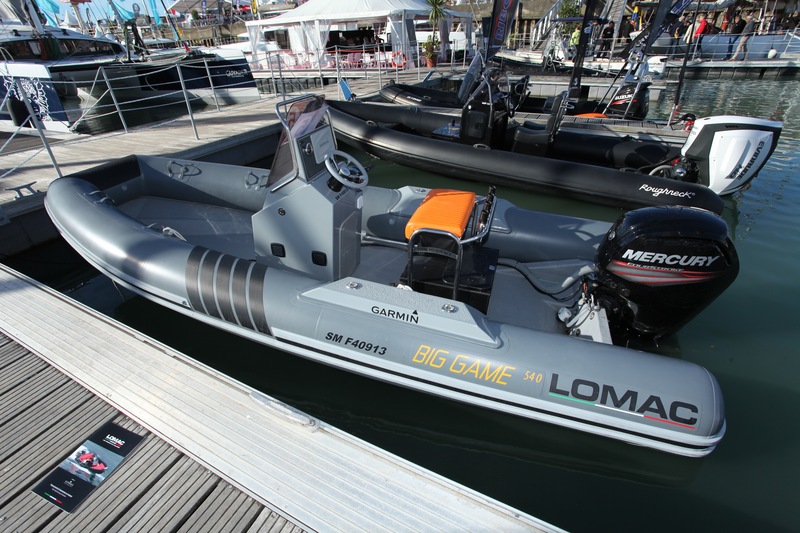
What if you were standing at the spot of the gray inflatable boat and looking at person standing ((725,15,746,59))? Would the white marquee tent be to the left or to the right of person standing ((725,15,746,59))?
left

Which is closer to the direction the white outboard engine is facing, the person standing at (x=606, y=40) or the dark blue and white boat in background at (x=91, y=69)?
the dark blue and white boat in background

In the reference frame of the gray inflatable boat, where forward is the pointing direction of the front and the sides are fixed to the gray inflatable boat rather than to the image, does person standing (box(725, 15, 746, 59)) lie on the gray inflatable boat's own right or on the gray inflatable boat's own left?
on the gray inflatable boat's own right

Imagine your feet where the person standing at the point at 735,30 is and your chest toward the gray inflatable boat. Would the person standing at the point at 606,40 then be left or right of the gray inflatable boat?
right

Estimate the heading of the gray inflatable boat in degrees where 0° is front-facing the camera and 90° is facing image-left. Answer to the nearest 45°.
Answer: approximately 135°

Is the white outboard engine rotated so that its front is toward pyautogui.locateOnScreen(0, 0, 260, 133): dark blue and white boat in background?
yes

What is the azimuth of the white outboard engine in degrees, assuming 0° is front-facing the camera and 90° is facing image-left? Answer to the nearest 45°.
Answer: approximately 90°
